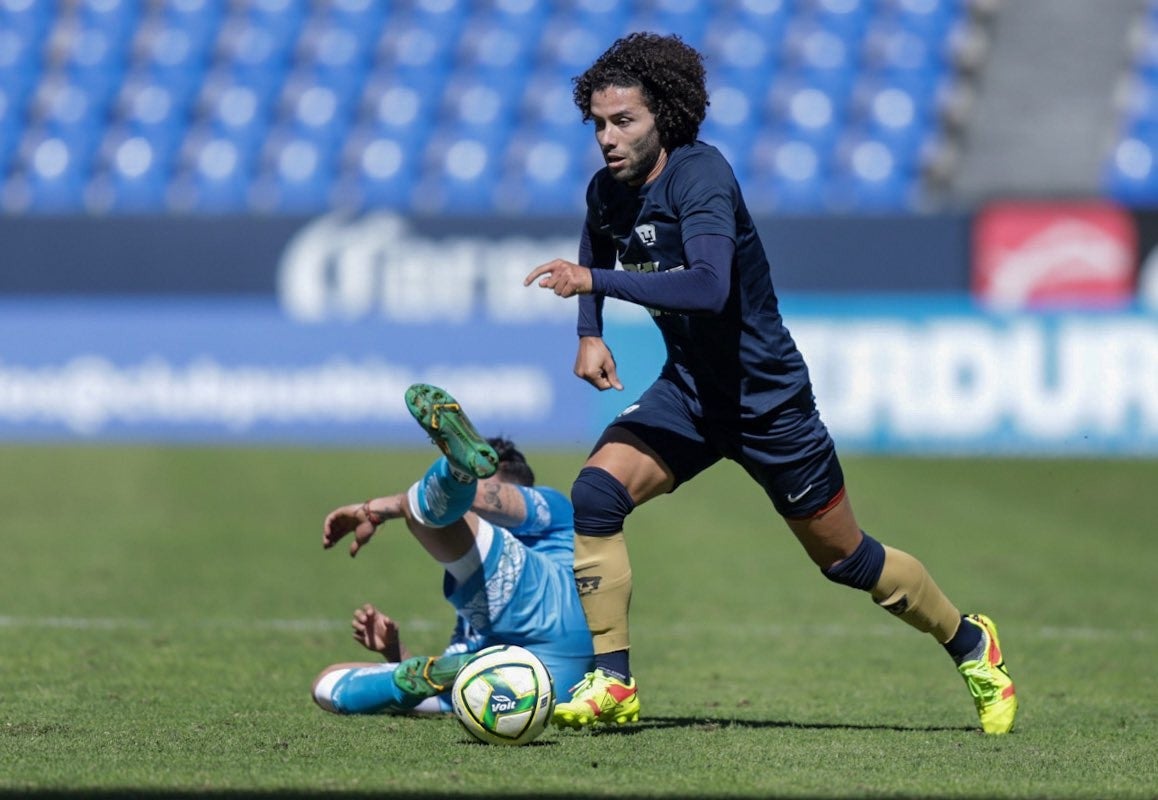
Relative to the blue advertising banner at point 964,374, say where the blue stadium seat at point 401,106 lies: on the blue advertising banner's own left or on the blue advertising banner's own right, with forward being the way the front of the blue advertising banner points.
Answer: on the blue advertising banner's own right

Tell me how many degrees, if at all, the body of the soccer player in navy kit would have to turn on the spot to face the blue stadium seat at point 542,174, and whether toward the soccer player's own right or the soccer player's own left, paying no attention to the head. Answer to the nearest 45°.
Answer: approximately 135° to the soccer player's own right

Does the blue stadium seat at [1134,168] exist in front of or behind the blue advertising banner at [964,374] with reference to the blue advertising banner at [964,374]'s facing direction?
behind

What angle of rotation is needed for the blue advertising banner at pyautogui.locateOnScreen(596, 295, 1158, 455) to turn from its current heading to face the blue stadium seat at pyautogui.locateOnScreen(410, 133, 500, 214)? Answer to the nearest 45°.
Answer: approximately 135° to its right

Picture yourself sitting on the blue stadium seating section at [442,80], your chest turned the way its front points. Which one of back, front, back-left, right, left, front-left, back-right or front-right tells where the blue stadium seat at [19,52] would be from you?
right

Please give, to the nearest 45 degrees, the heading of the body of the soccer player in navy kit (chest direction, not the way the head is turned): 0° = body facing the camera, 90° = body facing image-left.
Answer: approximately 45°

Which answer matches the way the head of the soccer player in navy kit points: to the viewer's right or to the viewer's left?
to the viewer's left

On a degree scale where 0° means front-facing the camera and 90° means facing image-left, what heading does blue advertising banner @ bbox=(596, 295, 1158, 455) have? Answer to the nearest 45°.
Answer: approximately 0°

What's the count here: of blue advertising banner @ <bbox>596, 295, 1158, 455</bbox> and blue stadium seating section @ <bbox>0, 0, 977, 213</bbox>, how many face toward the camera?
2
